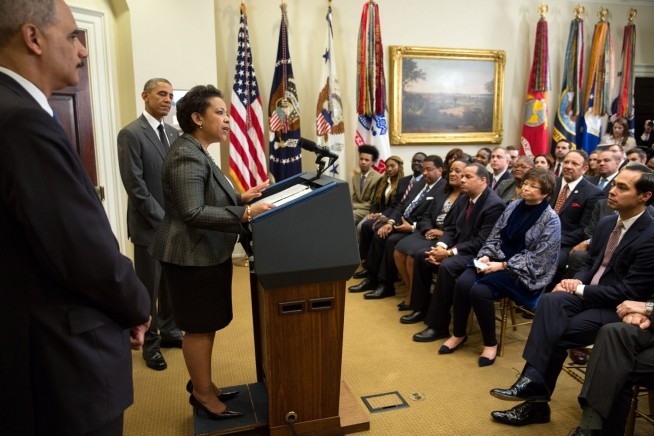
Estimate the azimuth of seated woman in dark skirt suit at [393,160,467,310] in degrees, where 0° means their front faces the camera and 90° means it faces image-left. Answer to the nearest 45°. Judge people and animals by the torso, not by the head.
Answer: approximately 45°

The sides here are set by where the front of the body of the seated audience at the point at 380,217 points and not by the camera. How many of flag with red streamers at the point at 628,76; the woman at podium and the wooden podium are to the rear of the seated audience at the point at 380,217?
1

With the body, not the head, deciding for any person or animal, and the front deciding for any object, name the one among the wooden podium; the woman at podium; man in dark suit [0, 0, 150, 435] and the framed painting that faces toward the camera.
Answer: the framed painting

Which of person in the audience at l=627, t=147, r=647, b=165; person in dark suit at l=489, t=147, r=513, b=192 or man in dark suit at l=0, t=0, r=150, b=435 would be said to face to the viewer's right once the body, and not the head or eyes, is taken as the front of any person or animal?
the man in dark suit

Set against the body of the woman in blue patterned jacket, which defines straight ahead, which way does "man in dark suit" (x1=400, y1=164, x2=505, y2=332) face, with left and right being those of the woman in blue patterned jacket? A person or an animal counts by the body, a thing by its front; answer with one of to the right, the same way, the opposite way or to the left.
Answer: the same way

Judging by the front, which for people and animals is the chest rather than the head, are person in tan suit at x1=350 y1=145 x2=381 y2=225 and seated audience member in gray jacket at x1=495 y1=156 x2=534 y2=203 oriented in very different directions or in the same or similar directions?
same or similar directions

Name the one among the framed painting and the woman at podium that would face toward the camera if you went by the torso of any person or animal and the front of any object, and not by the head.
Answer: the framed painting

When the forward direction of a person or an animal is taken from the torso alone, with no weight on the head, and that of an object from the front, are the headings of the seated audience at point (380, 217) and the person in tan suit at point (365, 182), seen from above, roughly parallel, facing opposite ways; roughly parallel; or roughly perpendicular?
roughly parallel

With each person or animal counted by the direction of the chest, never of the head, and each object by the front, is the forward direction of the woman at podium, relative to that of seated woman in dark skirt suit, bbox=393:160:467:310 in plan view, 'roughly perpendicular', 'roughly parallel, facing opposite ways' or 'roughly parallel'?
roughly parallel, facing opposite ways

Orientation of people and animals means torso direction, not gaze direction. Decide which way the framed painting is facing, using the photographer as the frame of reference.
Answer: facing the viewer

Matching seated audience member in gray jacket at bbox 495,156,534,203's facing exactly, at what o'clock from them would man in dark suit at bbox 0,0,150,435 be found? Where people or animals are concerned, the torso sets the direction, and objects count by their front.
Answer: The man in dark suit is roughly at 11 o'clock from the seated audience member in gray jacket.

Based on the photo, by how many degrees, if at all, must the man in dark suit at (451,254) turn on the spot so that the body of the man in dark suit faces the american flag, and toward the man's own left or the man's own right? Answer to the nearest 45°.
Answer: approximately 90° to the man's own right

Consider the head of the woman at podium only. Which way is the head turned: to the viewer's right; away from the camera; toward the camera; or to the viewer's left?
to the viewer's right

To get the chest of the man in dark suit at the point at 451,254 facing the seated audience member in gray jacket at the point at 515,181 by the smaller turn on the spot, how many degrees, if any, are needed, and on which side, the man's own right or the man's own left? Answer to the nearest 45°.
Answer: approximately 135° to the man's own right

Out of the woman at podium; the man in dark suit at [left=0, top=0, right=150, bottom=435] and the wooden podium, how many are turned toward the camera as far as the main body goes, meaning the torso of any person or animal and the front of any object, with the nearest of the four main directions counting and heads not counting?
0

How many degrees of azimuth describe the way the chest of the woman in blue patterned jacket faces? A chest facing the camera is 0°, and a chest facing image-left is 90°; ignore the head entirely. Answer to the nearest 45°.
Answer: approximately 45°
